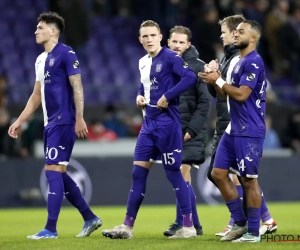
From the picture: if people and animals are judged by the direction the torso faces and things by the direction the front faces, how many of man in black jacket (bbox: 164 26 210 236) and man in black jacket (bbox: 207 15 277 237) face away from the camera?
0

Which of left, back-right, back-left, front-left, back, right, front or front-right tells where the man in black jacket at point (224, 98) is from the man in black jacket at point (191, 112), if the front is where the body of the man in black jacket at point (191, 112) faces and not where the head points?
left

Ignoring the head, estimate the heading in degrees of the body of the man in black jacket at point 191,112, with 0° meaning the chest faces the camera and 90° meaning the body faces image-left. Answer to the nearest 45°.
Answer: approximately 45°

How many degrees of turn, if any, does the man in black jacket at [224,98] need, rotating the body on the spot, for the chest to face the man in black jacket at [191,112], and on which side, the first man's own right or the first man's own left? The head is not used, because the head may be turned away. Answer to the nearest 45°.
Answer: approximately 45° to the first man's own right
